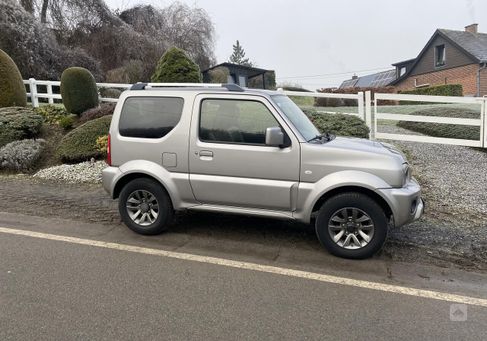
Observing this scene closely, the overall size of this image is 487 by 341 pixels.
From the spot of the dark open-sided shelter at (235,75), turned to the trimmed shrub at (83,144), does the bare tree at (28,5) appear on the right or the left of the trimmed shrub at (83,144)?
right

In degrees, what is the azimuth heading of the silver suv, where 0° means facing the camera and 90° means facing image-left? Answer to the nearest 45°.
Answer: approximately 270°
